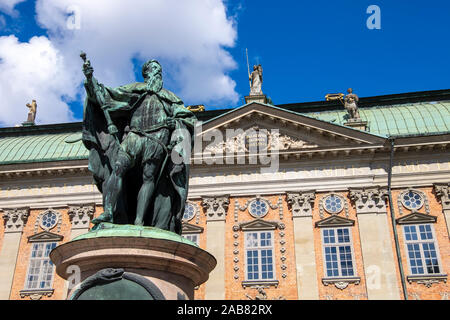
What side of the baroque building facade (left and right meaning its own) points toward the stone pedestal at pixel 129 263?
front

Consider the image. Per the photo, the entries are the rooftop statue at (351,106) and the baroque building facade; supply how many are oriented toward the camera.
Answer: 2

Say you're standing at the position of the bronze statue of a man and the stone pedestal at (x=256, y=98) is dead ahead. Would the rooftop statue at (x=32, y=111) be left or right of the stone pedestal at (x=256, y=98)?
left

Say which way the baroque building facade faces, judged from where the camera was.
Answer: facing the viewer

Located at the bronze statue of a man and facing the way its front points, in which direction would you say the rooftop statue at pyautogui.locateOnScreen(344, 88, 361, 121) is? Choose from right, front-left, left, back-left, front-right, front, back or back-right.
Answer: back-left

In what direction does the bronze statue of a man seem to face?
toward the camera

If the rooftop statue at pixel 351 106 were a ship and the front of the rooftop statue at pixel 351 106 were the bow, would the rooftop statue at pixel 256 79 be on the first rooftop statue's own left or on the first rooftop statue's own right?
on the first rooftop statue's own right

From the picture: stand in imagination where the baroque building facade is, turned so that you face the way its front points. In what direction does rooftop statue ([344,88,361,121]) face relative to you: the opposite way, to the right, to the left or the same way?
the same way

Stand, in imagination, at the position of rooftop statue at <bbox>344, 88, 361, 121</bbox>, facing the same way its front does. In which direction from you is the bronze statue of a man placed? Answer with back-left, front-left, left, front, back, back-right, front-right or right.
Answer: front

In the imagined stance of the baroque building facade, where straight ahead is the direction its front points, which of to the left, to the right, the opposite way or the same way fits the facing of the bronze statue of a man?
the same way

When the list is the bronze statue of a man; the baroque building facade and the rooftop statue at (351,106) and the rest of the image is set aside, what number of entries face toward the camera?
3

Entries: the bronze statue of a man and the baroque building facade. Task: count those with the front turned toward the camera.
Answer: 2

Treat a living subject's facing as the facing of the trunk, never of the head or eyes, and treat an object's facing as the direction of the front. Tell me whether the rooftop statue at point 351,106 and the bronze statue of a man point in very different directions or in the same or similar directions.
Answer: same or similar directions

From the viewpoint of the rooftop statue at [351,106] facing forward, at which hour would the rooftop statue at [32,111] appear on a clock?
the rooftop statue at [32,111] is roughly at 3 o'clock from the rooftop statue at [351,106].
